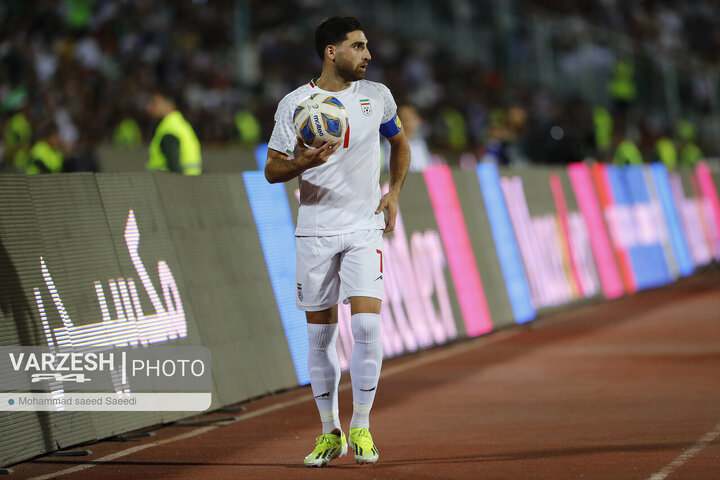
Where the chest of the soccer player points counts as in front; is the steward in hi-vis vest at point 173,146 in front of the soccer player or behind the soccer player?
behind

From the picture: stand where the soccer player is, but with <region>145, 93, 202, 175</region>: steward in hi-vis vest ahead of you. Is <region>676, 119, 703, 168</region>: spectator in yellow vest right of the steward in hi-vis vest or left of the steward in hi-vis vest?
right

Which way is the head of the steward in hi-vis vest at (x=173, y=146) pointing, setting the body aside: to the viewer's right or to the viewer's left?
to the viewer's left

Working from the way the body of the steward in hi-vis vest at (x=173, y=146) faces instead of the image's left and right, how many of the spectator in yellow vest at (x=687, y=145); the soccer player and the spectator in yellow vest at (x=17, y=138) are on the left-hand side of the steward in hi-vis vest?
1

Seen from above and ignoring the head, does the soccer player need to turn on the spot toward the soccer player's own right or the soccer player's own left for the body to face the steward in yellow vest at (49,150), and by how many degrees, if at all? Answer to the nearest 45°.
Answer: approximately 180°

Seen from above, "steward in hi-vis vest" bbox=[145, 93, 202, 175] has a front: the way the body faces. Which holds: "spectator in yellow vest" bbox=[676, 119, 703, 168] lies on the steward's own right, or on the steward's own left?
on the steward's own right

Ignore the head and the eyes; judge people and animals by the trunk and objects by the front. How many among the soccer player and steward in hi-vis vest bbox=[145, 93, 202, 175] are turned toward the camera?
1

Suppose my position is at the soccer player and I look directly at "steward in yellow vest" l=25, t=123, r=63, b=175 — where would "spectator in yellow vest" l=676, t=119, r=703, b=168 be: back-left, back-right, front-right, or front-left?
front-right

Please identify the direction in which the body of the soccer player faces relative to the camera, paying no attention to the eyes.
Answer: toward the camera
